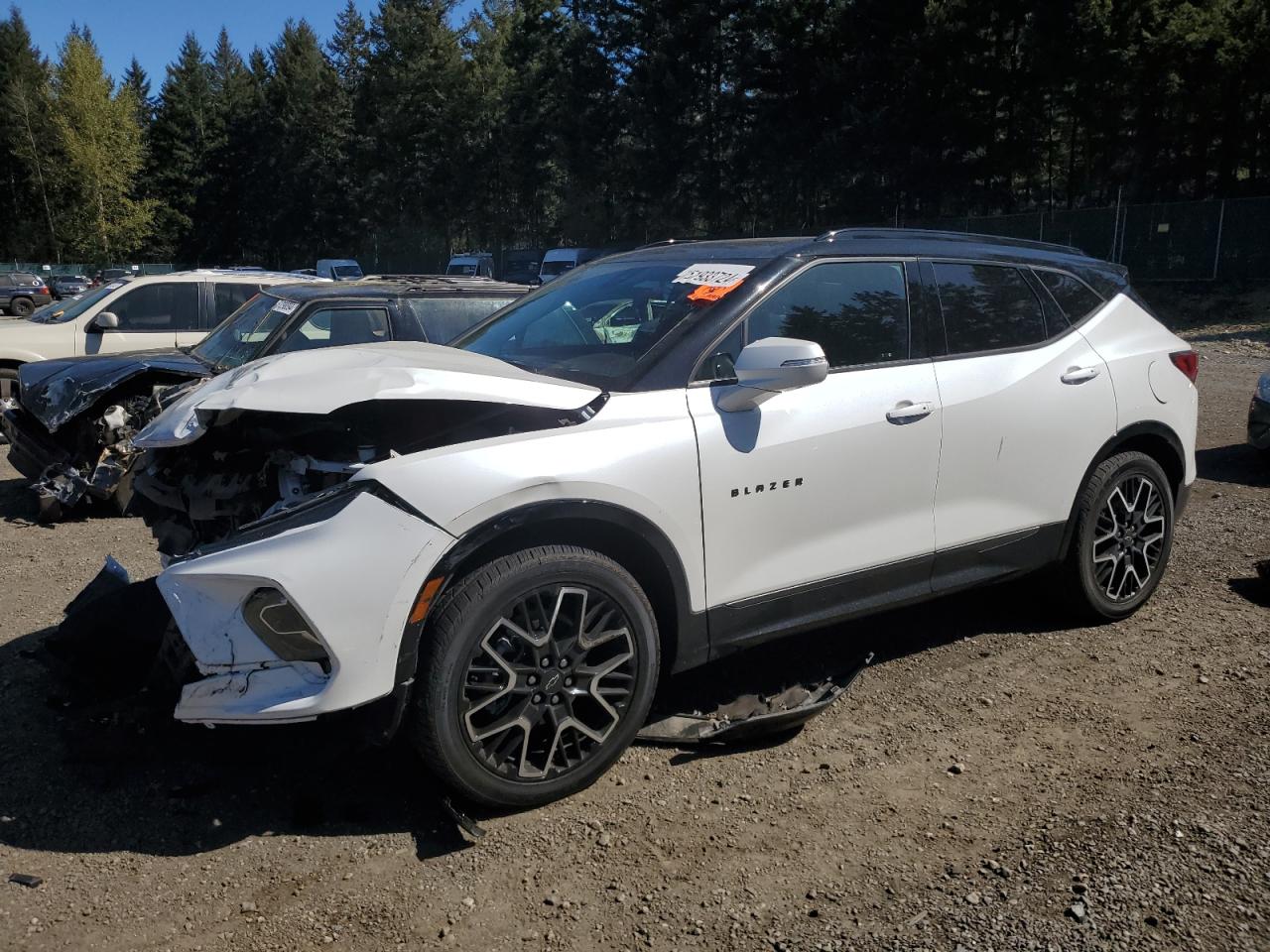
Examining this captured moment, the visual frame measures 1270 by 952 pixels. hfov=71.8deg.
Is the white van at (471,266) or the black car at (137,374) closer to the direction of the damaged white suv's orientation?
the black car

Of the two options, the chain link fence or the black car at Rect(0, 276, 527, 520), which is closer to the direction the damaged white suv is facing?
the black car

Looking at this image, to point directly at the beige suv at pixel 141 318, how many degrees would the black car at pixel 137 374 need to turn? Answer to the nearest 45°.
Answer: approximately 135° to its right

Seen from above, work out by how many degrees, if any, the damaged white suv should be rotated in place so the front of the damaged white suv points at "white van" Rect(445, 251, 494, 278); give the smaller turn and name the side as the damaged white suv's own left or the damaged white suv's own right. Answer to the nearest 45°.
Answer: approximately 135° to the damaged white suv's own right

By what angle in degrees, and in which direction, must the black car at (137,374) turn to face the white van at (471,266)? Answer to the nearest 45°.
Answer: approximately 135° to its right

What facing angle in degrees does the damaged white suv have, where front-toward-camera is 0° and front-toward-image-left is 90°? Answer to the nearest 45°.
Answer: approximately 45°

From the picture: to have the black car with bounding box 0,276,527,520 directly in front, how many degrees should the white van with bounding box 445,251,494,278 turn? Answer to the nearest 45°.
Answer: approximately 45° to its left

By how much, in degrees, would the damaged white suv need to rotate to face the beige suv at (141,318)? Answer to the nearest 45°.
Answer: approximately 90° to its right

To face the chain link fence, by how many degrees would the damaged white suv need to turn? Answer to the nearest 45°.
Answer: approximately 180°

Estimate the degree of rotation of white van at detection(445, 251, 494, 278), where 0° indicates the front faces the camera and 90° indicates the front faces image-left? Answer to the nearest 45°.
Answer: approximately 45°

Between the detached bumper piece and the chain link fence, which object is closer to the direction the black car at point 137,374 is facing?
the detached bumper piece
